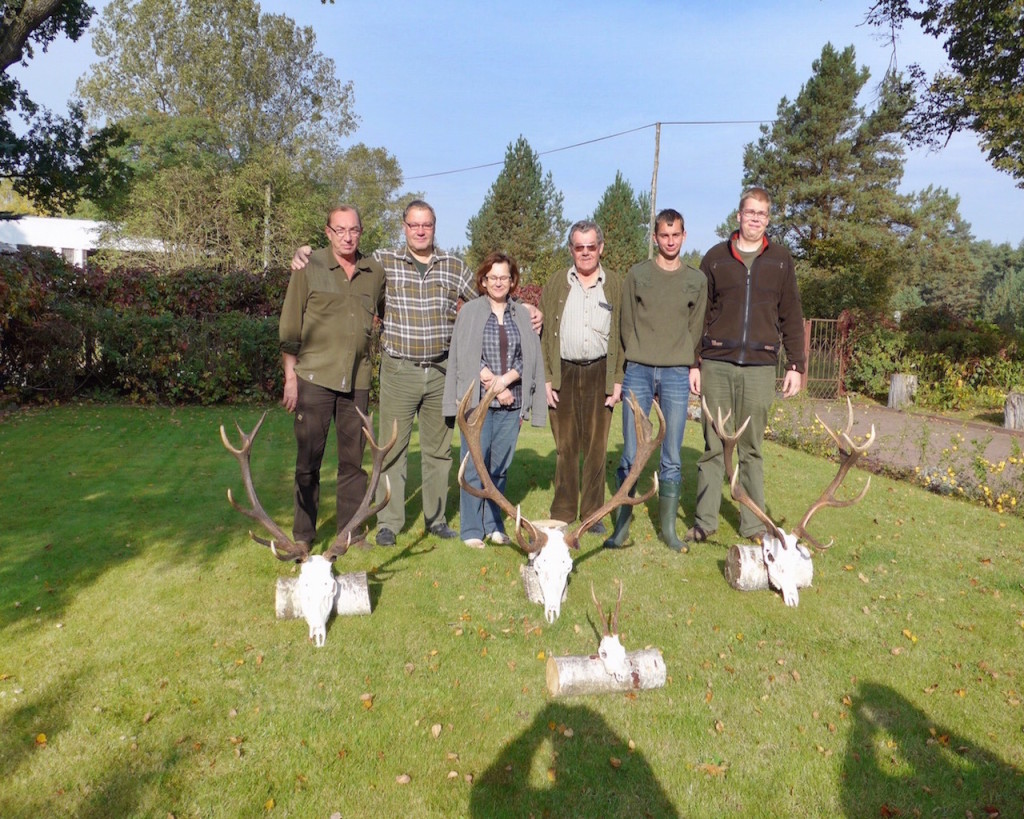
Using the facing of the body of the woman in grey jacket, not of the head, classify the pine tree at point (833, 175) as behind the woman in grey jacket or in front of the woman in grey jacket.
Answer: behind

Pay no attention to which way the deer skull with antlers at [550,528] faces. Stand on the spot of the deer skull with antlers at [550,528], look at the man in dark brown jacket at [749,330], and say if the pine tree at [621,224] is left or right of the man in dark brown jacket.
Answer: left

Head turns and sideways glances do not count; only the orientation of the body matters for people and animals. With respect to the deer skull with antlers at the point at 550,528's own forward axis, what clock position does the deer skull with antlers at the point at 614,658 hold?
the deer skull with antlers at the point at 614,658 is roughly at 11 o'clock from the deer skull with antlers at the point at 550,528.

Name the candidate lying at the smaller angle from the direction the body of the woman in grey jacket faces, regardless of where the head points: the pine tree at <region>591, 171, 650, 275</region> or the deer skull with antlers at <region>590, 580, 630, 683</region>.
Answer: the deer skull with antlers

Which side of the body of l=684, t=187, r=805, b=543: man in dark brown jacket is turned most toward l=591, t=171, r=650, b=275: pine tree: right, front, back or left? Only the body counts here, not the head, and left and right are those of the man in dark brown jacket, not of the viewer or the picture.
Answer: back

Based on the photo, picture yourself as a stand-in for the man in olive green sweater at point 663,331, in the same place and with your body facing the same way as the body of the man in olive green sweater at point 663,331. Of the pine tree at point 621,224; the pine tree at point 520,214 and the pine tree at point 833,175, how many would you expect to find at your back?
3

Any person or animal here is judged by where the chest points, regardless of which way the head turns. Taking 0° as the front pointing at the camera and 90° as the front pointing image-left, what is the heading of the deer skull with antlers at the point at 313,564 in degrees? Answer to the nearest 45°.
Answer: approximately 0°

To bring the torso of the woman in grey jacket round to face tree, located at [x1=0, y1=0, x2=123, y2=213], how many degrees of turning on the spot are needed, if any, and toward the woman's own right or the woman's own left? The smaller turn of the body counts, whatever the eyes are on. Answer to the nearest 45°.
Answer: approximately 135° to the woman's own right

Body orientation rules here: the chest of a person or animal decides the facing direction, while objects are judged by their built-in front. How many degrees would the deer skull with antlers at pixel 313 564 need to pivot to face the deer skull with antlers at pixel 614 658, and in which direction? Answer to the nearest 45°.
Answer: approximately 45° to its left

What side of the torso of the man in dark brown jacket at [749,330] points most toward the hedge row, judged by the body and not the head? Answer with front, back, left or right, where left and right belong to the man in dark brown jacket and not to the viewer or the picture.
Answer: right
